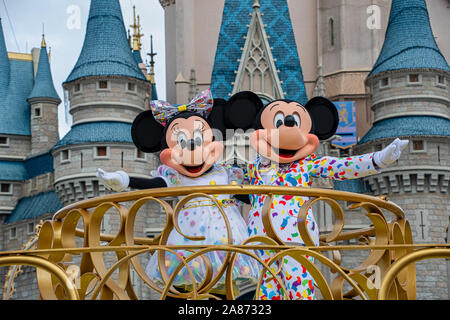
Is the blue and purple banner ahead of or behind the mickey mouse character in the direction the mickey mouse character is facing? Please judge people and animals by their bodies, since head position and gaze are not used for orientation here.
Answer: behind

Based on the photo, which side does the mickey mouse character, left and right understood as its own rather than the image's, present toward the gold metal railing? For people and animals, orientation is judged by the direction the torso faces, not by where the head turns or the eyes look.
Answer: front

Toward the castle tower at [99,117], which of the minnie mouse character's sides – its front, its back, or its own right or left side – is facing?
back

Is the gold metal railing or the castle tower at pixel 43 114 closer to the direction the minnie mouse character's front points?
the gold metal railing

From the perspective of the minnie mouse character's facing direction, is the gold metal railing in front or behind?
in front

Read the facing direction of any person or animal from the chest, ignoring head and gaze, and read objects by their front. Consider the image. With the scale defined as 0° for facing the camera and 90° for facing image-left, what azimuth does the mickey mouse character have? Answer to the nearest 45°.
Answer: approximately 0°

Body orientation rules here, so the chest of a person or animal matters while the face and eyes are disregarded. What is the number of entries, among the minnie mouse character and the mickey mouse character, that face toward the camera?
2

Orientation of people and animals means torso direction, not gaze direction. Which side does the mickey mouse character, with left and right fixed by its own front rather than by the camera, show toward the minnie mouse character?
right

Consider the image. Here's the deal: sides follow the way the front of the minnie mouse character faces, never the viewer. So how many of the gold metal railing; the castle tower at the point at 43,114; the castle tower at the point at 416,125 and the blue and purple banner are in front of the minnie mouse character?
1

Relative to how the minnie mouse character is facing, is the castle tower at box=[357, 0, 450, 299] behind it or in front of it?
behind

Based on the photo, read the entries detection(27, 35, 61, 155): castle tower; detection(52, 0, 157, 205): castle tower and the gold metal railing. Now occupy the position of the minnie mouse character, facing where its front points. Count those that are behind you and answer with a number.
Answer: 2

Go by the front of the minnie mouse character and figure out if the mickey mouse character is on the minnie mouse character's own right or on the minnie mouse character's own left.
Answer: on the minnie mouse character's own left

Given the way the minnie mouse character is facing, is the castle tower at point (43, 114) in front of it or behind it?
behind
